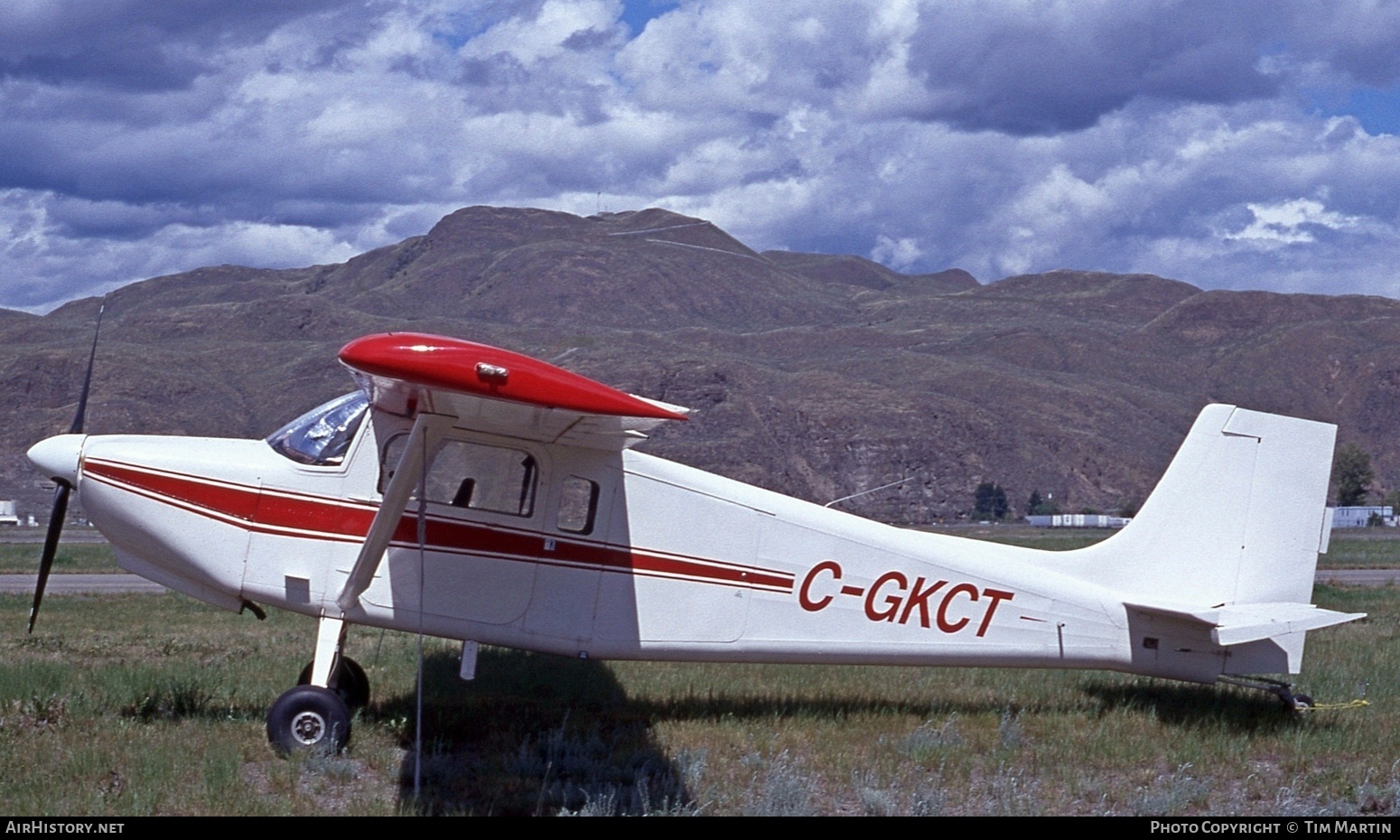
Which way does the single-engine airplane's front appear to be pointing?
to the viewer's left
